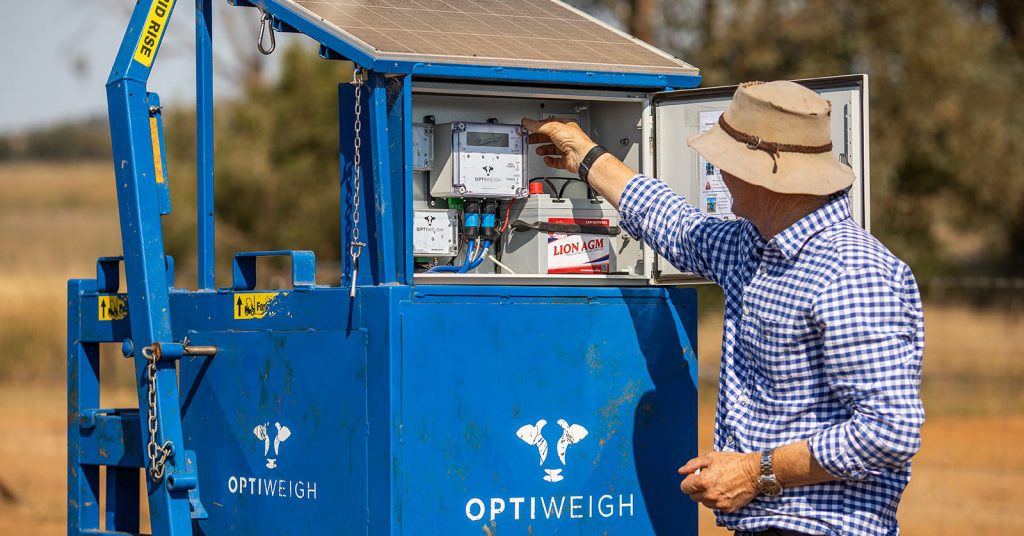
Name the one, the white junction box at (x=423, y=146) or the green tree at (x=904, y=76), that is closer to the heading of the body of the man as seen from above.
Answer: the white junction box

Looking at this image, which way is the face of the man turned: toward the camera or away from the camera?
away from the camera

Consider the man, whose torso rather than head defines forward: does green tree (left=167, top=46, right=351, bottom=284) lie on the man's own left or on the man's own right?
on the man's own right
